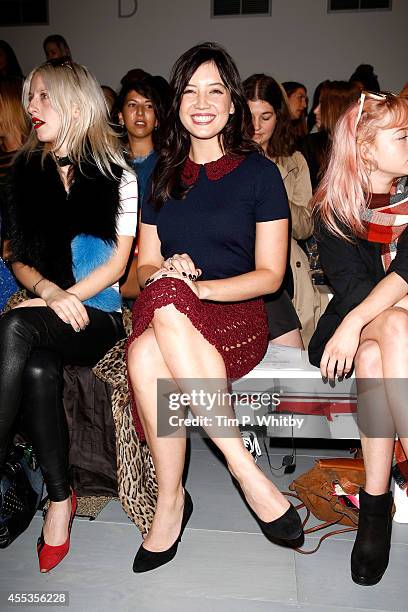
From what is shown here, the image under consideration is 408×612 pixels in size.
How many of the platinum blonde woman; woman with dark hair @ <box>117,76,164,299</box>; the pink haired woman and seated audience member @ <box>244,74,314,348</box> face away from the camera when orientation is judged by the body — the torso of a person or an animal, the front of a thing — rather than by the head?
0

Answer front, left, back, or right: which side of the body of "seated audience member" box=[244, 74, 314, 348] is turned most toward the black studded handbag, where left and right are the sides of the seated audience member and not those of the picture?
front

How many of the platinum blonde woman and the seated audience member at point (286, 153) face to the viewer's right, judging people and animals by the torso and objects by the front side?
0

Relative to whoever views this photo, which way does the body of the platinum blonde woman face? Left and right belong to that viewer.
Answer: facing the viewer and to the left of the viewer

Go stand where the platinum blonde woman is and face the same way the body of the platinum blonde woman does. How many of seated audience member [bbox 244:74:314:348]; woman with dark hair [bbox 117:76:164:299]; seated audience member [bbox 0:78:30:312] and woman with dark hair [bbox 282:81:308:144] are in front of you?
0

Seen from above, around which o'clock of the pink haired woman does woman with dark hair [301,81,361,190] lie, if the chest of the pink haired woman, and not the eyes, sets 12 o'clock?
The woman with dark hair is roughly at 7 o'clock from the pink haired woman.

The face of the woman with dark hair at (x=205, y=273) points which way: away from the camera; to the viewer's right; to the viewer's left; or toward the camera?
toward the camera

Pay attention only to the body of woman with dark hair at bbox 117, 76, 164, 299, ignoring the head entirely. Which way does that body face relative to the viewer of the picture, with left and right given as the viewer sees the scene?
facing the viewer

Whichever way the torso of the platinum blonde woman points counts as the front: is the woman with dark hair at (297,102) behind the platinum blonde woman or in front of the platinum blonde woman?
behind

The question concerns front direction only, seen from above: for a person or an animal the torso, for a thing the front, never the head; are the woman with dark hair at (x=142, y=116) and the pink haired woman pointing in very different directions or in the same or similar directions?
same or similar directions

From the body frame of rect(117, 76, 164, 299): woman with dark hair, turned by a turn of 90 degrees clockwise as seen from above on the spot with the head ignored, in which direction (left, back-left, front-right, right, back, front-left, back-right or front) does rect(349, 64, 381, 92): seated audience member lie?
back-right

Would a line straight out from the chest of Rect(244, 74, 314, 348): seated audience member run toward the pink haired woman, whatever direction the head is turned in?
no

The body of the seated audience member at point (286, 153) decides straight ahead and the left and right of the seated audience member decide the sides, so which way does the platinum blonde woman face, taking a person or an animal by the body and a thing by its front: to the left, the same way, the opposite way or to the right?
the same way

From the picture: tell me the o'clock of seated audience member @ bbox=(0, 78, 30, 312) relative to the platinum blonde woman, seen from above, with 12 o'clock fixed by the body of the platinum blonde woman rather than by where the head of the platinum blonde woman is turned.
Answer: The seated audience member is roughly at 4 o'clock from the platinum blonde woman.

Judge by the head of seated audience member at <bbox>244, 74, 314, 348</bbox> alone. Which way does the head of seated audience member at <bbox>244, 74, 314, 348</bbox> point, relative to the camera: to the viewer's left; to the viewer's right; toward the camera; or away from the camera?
toward the camera
